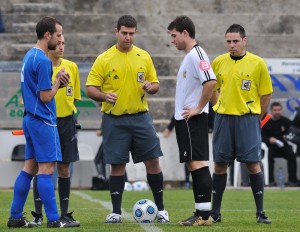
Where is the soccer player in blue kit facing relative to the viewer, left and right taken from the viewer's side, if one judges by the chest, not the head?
facing to the right of the viewer

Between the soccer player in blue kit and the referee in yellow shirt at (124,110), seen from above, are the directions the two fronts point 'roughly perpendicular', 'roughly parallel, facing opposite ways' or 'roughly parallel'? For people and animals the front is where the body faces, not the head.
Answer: roughly perpendicular

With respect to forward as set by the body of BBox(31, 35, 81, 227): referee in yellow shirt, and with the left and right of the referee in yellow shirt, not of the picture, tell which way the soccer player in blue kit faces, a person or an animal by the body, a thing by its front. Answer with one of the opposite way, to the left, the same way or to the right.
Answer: to the left

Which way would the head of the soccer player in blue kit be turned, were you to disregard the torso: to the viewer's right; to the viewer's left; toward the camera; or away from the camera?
to the viewer's right

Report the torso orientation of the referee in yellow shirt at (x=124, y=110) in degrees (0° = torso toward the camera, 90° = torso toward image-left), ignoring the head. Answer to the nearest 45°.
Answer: approximately 0°
